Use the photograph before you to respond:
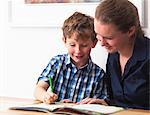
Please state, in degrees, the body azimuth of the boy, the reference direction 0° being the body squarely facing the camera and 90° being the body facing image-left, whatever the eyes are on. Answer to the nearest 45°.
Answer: approximately 0°

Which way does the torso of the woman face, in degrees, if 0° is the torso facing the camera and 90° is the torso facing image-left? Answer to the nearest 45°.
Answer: approximately 45°

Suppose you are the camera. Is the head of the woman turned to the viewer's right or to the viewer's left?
to the viewer's left
